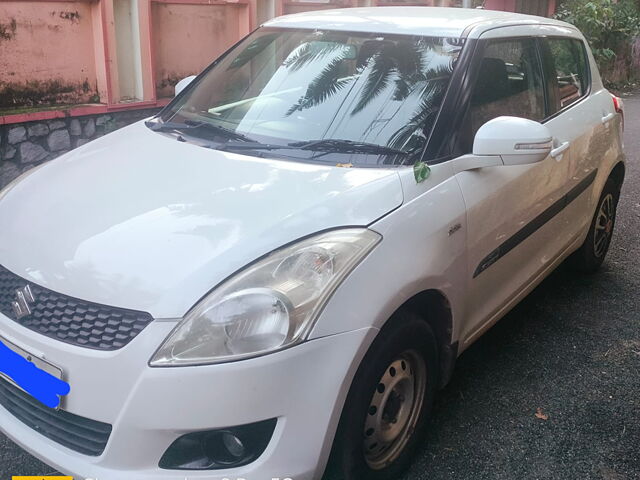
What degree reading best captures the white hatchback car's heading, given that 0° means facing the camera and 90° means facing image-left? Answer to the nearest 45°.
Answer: approximately 45°

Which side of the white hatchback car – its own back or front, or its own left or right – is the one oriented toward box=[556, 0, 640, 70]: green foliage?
back
